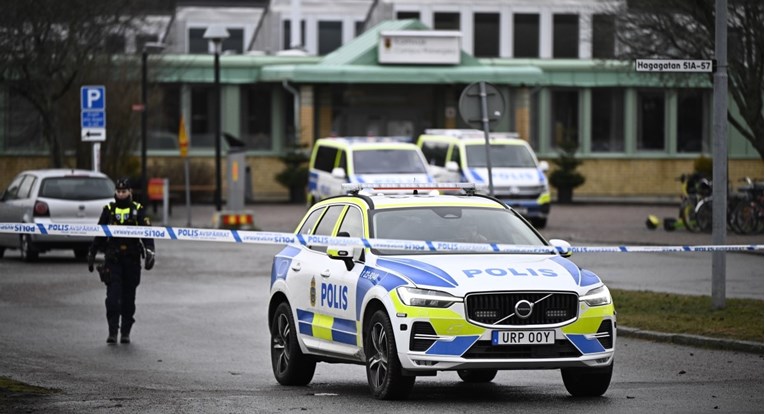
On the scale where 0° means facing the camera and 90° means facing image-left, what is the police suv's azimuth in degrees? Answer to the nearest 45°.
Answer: approximately 315°

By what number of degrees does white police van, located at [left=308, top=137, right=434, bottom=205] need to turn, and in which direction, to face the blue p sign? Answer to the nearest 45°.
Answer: approximately 90° to its right

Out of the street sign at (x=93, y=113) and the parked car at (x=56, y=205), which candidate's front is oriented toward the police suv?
the street sign

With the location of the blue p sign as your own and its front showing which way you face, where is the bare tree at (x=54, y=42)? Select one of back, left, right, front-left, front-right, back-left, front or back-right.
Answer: back

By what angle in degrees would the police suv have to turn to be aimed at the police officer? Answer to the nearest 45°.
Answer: approximately 180°

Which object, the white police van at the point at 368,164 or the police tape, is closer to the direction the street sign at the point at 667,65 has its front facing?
the police tape

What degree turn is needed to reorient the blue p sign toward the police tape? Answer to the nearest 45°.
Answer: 0° — it already faces it

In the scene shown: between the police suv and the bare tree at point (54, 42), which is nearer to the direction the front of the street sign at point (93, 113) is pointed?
the police suv
